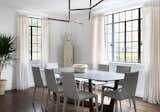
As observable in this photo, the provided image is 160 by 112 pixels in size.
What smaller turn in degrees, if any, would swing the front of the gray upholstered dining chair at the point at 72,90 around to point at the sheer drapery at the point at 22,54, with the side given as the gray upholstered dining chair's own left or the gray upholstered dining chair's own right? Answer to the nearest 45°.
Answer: approximately 90° to the gray upholstered dining chair's own left

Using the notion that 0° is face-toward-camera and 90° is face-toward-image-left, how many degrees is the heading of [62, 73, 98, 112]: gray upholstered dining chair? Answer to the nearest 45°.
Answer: approximately 225°

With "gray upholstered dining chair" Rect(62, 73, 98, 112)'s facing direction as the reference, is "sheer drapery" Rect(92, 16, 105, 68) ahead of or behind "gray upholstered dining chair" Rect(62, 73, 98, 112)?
ahead

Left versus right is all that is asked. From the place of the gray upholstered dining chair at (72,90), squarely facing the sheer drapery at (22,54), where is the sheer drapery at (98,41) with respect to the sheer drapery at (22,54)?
right

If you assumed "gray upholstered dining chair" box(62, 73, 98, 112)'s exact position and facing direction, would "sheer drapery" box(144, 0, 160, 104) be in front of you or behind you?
in front

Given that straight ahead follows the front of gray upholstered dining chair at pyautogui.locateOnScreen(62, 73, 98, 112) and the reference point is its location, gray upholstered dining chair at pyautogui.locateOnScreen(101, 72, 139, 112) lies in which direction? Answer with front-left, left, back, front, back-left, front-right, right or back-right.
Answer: front-right

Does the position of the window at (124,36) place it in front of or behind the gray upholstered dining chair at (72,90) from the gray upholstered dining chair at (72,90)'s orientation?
in front

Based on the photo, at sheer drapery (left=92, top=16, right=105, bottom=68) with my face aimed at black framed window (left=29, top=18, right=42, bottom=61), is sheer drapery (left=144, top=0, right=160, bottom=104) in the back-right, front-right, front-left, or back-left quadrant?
back-left

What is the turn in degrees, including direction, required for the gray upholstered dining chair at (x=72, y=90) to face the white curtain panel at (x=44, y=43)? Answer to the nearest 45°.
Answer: approximately 45° to its left

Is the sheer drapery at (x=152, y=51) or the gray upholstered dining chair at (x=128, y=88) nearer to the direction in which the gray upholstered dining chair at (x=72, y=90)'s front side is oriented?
the sheer drapery

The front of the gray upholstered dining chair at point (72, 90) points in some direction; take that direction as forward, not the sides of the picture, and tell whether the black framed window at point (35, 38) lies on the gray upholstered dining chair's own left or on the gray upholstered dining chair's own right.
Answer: on the gray upholstered dining chair's own left
